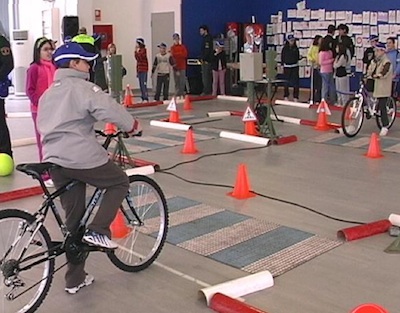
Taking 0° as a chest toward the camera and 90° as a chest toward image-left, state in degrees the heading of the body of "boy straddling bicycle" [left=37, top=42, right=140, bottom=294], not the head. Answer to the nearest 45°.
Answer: approximately 225°

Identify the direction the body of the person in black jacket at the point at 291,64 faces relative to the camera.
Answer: toward the camera

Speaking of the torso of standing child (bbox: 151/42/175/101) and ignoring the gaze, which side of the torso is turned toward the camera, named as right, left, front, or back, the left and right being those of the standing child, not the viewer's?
front

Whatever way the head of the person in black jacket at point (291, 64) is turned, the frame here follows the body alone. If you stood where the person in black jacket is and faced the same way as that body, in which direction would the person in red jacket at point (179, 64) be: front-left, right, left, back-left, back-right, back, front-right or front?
right

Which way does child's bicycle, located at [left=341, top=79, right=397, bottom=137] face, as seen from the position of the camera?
facing the viewer and to the left of the viewer

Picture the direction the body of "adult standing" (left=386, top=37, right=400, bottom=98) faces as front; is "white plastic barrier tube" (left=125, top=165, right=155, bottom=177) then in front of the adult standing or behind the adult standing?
in front

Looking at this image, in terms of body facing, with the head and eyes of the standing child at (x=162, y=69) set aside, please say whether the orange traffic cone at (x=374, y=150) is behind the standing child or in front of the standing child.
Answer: in front

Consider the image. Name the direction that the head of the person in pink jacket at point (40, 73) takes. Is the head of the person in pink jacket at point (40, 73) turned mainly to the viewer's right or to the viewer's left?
to the viewer's right

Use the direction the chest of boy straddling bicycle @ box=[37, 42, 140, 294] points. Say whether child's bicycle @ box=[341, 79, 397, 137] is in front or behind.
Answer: in front
